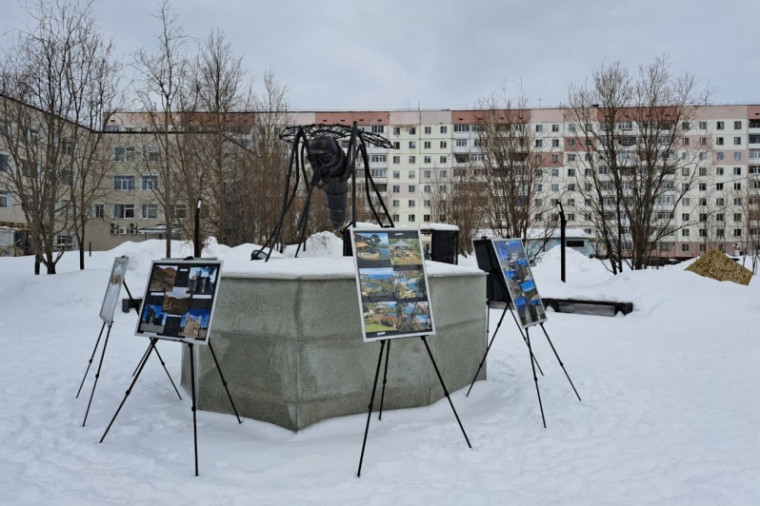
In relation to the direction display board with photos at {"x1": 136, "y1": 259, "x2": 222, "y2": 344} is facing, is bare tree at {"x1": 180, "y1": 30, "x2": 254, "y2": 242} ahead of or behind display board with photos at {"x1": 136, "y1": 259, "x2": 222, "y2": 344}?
behind

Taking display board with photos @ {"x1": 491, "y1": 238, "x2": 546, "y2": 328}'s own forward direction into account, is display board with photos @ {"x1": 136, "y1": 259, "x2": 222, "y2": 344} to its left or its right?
on its right

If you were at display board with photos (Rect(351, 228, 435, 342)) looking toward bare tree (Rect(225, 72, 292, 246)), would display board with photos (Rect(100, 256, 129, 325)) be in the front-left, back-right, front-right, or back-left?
front-left

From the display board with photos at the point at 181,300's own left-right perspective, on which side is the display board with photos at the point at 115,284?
on its right

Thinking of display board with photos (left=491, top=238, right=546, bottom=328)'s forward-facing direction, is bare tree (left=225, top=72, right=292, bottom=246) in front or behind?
behind

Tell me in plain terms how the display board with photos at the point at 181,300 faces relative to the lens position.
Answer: facing the viewer and to the left of the viewer

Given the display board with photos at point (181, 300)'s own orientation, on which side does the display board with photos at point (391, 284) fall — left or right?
on its left

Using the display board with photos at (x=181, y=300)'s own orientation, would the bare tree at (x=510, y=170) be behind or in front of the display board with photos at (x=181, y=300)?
behind

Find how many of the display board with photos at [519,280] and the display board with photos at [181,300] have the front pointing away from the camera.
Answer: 0

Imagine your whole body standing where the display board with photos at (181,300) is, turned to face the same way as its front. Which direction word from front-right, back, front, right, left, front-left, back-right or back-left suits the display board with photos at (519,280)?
back-left

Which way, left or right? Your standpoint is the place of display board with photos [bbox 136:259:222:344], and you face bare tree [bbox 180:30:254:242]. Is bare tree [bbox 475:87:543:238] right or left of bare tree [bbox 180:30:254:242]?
right
